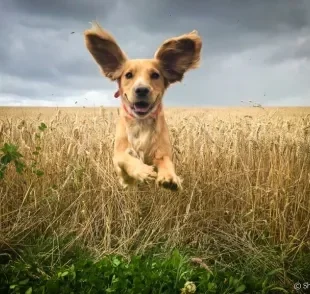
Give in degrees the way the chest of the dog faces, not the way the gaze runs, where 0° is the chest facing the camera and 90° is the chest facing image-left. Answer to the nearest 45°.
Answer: approximately 0°
